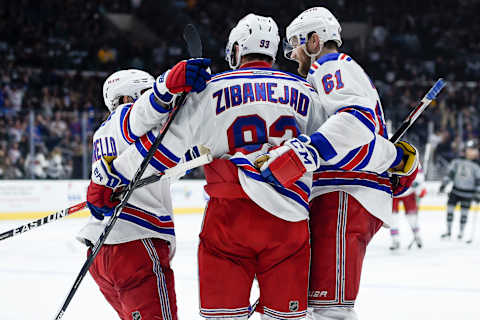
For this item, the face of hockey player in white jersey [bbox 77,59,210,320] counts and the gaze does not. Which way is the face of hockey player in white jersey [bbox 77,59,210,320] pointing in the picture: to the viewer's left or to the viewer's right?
to the viewer's right

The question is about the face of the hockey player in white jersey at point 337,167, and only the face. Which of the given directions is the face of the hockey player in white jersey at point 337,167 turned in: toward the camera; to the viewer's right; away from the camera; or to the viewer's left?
to the viewer's left

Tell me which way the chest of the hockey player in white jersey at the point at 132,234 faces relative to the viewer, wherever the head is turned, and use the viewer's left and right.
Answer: facing away from the viewer and to the right of the viewer

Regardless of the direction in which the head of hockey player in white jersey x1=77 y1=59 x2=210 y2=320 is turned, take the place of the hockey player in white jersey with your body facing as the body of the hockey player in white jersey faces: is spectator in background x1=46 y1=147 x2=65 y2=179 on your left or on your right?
on your left

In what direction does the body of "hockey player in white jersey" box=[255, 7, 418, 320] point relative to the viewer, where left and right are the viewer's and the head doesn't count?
facing to the left of the viewer

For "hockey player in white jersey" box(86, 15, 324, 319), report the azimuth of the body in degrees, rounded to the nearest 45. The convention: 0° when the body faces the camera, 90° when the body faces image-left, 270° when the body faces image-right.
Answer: approximately 180°
